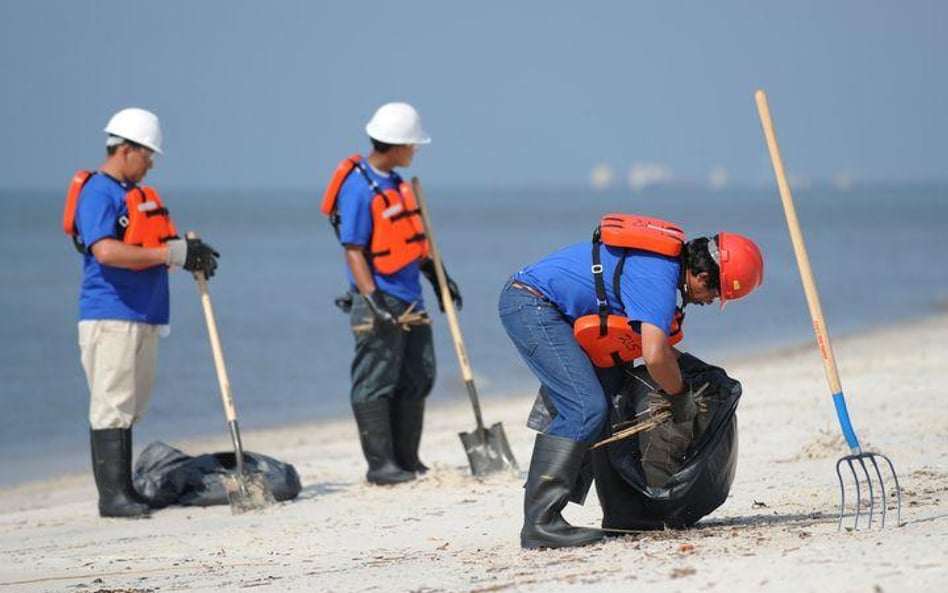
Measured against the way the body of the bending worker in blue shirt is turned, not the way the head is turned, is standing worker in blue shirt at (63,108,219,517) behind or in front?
behind

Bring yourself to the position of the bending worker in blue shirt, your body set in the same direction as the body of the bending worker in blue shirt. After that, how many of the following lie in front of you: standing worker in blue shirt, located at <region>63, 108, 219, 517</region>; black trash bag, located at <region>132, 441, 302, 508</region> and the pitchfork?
1

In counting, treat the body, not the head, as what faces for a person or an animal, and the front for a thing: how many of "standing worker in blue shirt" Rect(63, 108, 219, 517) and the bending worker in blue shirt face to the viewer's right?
2

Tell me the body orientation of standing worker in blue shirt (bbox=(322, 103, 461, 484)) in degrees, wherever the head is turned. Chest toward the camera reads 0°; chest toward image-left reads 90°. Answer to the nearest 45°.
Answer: approximately 315°

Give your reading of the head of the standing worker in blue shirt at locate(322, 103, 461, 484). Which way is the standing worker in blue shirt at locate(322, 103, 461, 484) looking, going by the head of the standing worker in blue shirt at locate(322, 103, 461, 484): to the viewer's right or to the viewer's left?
to the viewer's right

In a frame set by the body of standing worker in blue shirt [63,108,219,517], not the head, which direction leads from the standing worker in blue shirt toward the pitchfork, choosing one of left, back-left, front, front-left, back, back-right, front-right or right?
front-right

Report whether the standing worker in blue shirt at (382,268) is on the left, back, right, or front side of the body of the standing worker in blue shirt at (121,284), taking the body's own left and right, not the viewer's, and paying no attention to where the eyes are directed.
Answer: front

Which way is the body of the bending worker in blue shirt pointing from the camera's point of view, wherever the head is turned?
to the viewer's right

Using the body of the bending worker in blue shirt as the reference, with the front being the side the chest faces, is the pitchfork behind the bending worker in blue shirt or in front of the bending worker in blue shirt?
in front

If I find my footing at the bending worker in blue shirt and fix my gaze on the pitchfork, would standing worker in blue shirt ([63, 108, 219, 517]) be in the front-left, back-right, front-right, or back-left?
back-left

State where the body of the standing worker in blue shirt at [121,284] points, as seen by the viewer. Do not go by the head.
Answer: to the viewer's right
